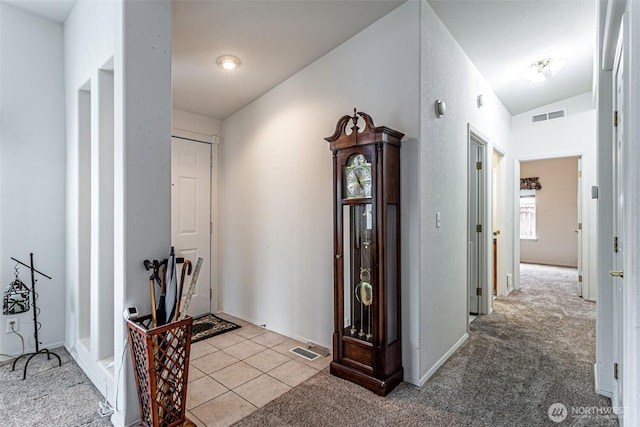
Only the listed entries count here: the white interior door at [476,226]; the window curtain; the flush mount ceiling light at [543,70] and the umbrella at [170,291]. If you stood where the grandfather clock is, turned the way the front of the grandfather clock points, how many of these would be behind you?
3

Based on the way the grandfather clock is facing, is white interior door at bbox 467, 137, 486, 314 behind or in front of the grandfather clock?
behind

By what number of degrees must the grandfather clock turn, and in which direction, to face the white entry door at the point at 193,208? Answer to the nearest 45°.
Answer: approximately 90° to its right

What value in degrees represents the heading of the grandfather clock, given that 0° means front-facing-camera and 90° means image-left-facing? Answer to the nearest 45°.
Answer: approximately 45°

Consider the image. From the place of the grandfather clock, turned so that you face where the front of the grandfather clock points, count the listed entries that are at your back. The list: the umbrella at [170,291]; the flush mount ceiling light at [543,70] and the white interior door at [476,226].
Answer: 2

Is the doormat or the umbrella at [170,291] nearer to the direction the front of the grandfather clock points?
the umbrella

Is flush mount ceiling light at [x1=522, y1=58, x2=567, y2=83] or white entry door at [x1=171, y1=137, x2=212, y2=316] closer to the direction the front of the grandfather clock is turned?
the white entry door

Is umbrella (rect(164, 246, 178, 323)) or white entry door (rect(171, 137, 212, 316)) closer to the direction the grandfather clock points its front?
the umbrella

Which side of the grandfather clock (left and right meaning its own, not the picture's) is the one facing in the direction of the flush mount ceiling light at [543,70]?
back

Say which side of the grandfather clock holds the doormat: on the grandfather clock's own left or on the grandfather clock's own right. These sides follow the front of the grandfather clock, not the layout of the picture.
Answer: on the grandfather clock's own right

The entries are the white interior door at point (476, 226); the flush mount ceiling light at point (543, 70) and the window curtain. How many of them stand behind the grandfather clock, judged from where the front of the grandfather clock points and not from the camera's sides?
3

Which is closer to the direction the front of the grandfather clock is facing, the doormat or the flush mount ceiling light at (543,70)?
the doormat
